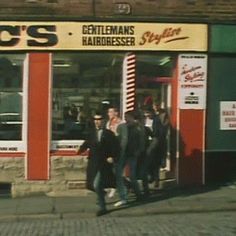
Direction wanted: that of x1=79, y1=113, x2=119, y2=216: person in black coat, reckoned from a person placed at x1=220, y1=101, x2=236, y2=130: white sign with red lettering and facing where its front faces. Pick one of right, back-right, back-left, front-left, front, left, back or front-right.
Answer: front-right

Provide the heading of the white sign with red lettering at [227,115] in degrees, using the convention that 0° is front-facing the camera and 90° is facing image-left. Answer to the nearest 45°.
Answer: approximately 0°

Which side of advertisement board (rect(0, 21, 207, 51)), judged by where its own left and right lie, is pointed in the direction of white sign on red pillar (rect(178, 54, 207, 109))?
left

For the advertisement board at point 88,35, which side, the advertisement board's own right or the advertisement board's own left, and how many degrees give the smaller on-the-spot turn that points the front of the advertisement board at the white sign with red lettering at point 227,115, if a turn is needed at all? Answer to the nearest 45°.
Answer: approximately 90° to the advertisement board's own left

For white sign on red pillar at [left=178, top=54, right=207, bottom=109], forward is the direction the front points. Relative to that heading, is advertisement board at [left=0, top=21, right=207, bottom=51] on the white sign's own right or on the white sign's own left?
on the white sign's own right

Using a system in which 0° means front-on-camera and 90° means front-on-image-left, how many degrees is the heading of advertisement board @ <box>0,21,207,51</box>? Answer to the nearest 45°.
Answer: approximately 0°

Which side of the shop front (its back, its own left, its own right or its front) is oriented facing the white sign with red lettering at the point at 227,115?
left
